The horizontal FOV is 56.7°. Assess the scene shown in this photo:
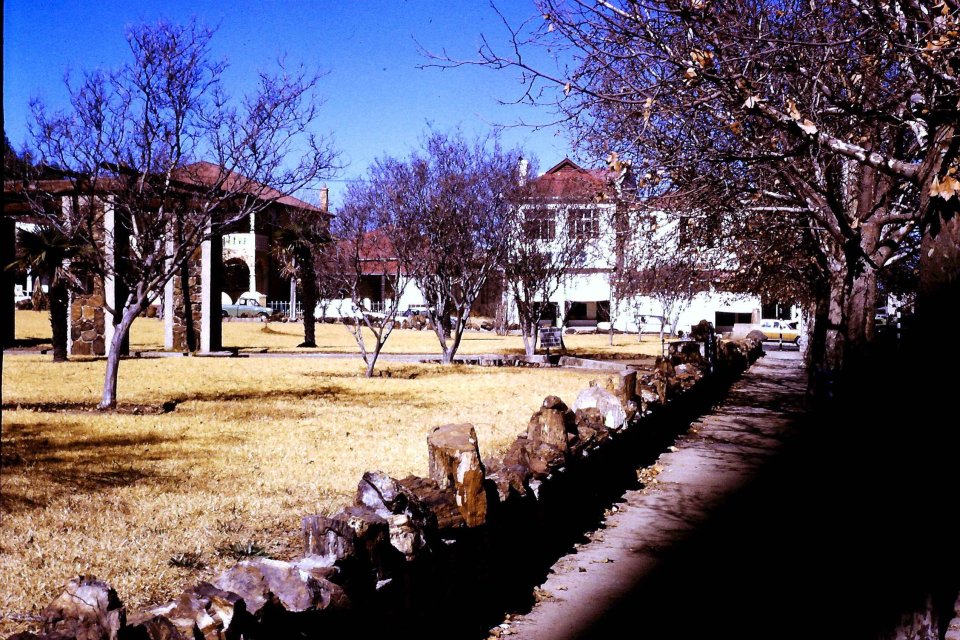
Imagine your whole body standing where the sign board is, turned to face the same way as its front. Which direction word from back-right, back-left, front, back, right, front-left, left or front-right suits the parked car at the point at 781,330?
back-left

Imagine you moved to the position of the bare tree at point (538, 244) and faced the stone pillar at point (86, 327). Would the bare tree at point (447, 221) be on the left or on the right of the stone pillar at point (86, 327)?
left

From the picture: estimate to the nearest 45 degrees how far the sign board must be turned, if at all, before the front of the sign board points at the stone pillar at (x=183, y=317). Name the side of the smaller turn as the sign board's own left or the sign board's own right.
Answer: approximately 90° to the sign board's own right

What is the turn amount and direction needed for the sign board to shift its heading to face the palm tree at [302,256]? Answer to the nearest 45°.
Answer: approximately 90° to its right

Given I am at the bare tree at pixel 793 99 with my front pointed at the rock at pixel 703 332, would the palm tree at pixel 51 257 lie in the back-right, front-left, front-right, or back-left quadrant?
front-left

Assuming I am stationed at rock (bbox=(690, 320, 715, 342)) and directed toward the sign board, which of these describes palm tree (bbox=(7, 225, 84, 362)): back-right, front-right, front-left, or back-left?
front-left

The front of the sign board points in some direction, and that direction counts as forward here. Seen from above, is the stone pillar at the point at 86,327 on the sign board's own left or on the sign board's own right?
on the sign board's own right

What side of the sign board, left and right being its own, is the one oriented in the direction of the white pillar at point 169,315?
right

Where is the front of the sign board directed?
toward the camera

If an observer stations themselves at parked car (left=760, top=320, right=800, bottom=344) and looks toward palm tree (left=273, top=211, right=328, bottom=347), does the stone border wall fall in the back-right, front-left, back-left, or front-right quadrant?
front-left

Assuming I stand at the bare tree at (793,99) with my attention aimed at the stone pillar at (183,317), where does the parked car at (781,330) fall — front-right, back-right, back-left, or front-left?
front-right

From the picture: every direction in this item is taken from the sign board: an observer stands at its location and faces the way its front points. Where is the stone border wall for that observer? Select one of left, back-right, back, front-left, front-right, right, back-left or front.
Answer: front
